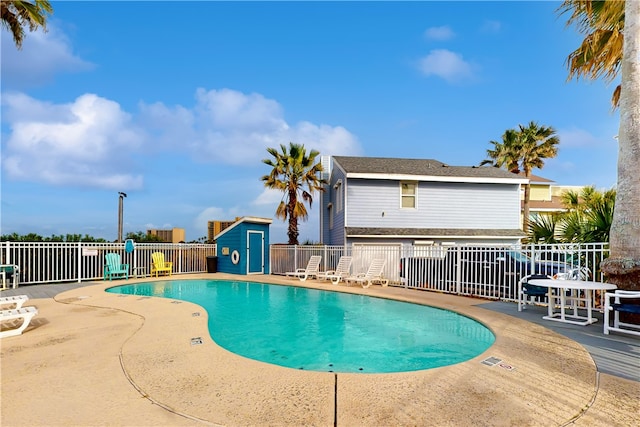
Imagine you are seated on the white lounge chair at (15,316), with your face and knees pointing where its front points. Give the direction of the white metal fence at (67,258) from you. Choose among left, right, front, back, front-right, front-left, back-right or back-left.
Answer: left

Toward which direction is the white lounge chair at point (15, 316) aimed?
to the viewer's right

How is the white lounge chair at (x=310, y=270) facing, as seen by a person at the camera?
facing the viewer and to the left of the viewer

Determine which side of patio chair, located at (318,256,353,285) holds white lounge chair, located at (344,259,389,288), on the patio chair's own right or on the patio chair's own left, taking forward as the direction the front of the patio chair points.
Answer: on the patio chair's own left

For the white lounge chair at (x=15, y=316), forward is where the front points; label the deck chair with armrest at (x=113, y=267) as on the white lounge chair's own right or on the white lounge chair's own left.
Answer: on the white lounge chair's own left

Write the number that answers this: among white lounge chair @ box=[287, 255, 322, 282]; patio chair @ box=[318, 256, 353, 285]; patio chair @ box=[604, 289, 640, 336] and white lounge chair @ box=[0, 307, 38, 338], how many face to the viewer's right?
1

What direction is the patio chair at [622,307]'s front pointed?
to the viewer's left

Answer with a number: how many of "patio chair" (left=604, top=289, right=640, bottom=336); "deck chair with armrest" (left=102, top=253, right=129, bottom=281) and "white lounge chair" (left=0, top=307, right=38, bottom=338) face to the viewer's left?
1

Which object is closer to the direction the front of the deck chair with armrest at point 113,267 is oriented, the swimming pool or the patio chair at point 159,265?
the swimming pool

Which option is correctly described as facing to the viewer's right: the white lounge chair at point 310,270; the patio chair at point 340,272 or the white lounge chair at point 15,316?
the white lounge chair at point 15,316

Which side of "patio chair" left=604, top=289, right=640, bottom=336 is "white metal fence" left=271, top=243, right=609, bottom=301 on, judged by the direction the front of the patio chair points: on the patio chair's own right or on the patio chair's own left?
on the patio chair's own right

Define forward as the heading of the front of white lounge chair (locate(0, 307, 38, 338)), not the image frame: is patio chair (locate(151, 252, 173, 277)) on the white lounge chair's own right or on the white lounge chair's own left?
on the white lounge chair's own left

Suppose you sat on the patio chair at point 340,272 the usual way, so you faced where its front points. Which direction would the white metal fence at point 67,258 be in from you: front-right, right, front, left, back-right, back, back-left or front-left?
front-right

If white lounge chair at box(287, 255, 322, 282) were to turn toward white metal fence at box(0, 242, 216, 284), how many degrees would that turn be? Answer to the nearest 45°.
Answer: approximately 45° to its right

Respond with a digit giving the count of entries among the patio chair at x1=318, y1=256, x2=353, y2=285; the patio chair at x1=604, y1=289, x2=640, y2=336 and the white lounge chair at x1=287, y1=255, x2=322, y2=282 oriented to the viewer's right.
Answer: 0
